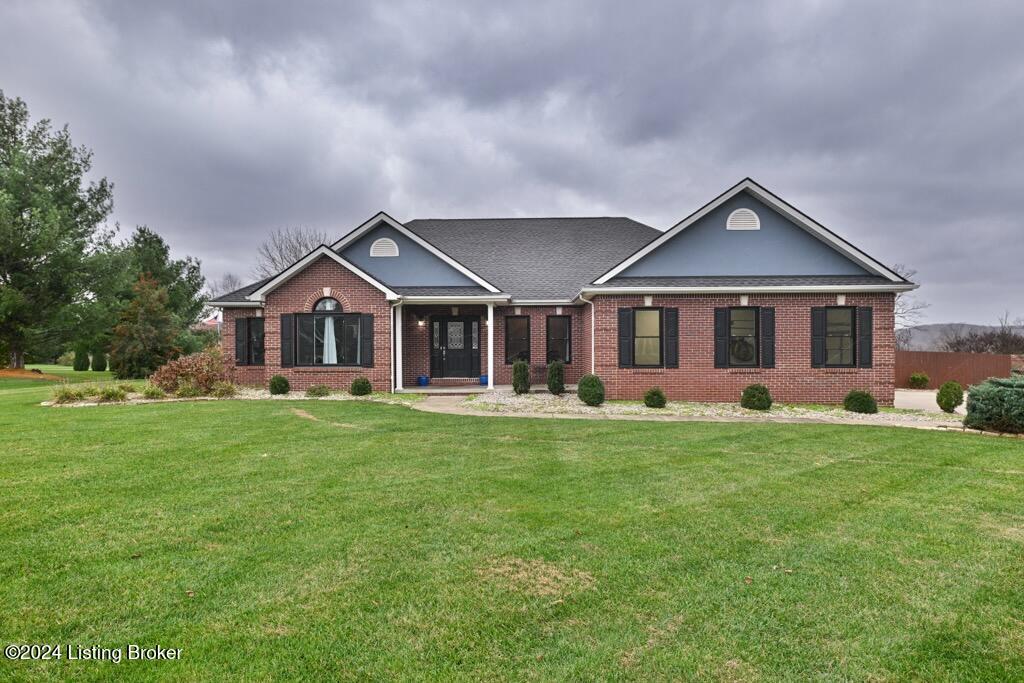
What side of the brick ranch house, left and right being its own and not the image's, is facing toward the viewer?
front

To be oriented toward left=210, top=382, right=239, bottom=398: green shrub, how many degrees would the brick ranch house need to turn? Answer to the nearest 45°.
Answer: approximately 90° to its right

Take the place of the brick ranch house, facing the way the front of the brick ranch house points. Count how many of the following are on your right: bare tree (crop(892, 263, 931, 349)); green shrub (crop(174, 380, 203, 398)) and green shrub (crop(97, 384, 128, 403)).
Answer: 2

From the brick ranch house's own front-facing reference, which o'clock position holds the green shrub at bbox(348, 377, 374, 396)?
The green shrub is roughly at 3 o'clock from the brick ranch house.

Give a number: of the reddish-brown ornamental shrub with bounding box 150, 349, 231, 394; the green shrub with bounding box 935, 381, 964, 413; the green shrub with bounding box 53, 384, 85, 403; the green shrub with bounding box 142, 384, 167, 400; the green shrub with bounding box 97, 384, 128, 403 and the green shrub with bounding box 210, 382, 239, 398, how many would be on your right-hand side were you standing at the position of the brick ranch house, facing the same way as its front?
5

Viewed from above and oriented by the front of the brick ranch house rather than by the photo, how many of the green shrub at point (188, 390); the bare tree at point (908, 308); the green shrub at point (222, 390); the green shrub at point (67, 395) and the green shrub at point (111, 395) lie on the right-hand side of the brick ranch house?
4

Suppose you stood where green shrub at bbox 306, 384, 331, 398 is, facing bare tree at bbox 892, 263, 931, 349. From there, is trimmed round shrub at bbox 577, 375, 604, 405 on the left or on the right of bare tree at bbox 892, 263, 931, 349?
right

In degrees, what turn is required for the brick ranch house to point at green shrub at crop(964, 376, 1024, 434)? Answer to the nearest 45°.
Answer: approximately 45° to its left

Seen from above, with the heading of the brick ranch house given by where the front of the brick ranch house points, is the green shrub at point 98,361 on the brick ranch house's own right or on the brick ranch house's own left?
on the brick ranch house's own right

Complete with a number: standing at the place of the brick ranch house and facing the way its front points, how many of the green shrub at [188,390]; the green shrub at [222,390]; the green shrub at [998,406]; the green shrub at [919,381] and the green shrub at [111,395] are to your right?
3

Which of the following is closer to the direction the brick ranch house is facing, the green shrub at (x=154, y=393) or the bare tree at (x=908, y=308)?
the green shrub

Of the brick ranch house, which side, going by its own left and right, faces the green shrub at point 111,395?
right

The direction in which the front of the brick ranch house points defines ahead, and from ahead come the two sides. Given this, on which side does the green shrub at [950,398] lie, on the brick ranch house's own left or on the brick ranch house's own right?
on the brick ranch house's own left

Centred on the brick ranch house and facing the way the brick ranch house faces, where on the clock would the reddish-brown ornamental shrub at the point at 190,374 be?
The reddish-brown ornamental shrub is roughly at 3 o'clock from the brick ranch house.
